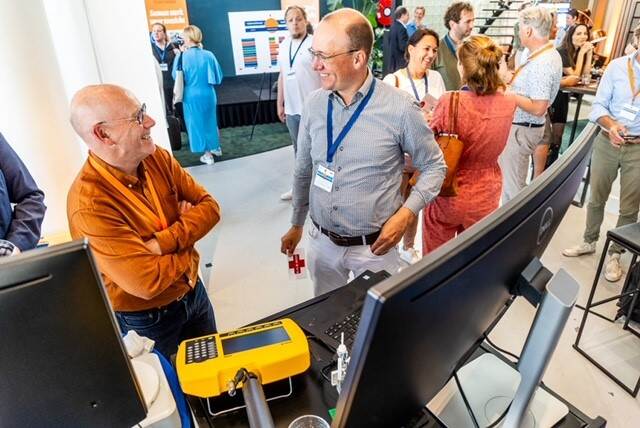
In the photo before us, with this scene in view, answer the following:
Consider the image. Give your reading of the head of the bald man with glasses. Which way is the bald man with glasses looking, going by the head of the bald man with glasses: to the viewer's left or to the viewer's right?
to the viewer's right

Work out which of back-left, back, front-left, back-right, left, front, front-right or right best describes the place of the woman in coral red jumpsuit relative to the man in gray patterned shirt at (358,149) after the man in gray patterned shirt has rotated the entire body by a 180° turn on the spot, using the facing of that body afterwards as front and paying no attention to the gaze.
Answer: front

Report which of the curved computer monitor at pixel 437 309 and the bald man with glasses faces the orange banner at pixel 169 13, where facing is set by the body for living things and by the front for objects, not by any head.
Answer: the curved computer monitor

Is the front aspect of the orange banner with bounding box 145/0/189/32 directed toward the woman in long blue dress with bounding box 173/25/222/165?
yes

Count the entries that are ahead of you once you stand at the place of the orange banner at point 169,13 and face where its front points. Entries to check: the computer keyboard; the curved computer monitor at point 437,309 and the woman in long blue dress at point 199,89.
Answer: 3

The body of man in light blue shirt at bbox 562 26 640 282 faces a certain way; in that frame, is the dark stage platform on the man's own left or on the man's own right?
on the man's own right

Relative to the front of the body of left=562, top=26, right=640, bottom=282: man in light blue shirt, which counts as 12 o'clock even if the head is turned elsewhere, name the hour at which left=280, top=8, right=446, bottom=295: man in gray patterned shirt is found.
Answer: left=280, top=8, right=446, bottom=295: man in gray patterned shirt is roughly at 1 o'clock from left=562, top=26, right=640, bottom=282: man in light blue shirt.

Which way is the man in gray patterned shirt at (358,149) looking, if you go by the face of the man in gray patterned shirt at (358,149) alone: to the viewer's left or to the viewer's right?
to the viewer's left

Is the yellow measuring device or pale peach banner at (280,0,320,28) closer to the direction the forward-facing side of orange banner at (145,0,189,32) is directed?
the yellow measuring device

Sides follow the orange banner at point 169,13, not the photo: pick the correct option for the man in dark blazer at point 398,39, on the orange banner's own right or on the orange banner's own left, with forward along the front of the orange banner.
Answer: on the orange banner's own left

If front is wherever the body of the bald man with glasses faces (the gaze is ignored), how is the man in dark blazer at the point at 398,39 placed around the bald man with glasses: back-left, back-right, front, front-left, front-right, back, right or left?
left

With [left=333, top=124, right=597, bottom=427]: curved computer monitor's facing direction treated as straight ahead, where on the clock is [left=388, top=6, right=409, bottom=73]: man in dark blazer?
The man in dark blazer is roughly at 1 o'clock from the curved computer monitor.
